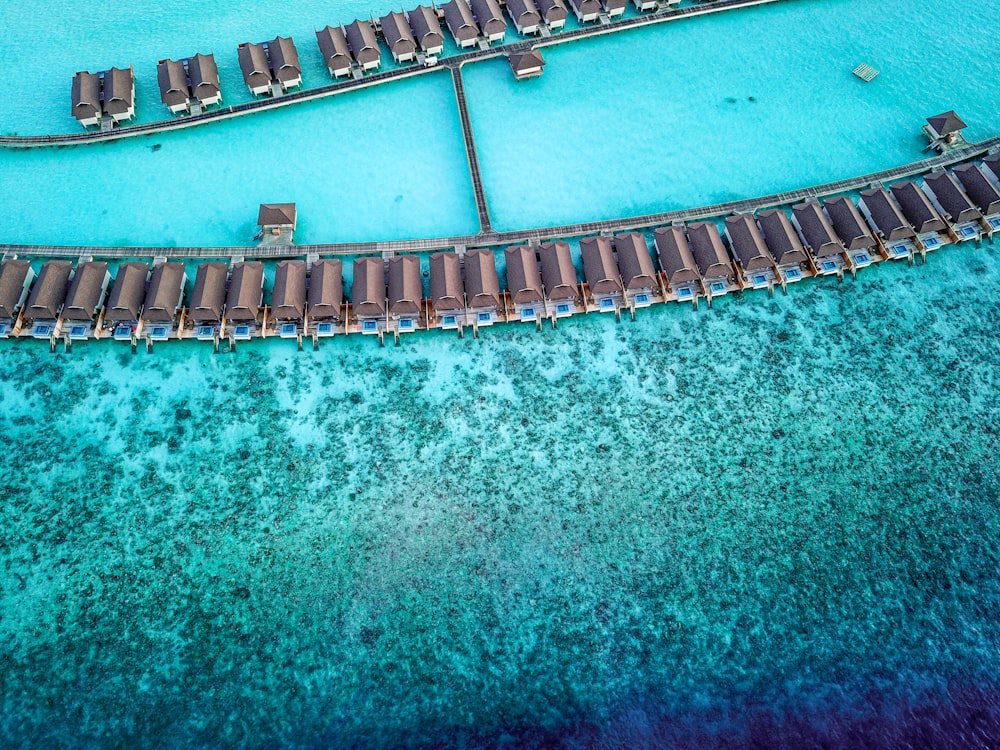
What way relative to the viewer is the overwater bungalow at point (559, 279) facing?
toward the camera

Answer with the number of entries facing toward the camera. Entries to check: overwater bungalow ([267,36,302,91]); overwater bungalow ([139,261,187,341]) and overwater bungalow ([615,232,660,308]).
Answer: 3

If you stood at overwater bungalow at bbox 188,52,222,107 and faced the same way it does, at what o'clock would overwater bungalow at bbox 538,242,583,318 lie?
overwater bungalow at bbox 538,242,583,318 is roughly at 10 o'clock from overwater bungalow at bbox 188,52,222,107.

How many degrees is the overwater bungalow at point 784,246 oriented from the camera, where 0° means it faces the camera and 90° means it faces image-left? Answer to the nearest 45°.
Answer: approximately 315°

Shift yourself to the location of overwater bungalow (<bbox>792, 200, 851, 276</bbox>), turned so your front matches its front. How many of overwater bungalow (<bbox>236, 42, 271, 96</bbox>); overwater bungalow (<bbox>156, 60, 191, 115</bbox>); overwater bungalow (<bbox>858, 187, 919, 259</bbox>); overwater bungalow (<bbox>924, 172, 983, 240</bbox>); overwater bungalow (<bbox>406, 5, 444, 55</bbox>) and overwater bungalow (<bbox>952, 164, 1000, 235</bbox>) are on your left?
3

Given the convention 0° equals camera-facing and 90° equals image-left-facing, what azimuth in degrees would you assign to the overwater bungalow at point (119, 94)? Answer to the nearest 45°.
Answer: approximately 0°

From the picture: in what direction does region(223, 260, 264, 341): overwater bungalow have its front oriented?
toward the camera
